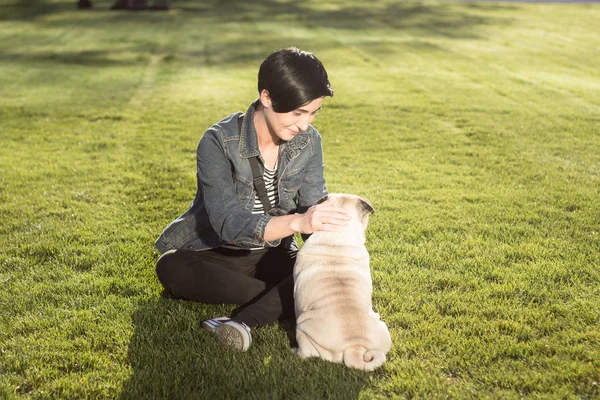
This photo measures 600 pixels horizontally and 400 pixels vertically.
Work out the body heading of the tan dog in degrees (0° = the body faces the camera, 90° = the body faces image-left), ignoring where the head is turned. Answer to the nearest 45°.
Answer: approximately 180°

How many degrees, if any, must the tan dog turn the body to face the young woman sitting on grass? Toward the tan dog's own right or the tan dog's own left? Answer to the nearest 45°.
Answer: approximately 45° to the tan dog's own left

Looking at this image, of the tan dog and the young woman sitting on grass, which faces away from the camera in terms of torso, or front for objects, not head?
the tan dog

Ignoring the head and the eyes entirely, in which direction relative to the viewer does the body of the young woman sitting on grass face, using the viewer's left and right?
facing the viewer and to the right of the viewer

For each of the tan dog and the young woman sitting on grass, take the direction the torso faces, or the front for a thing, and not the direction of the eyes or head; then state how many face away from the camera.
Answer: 1

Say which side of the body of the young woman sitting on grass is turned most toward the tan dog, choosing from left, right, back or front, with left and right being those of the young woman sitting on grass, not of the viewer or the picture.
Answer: front
